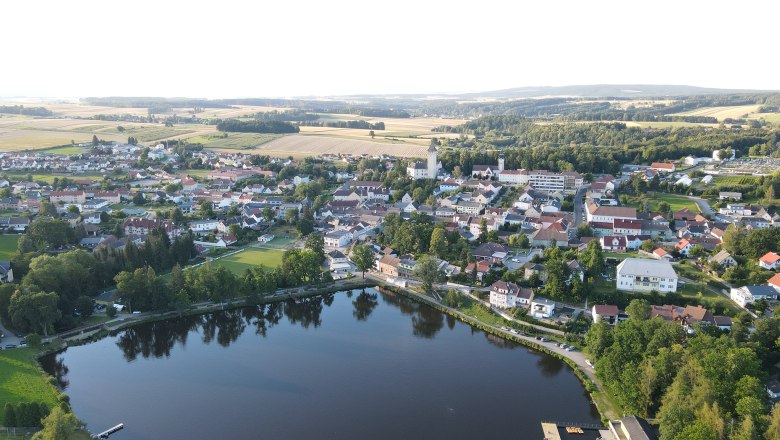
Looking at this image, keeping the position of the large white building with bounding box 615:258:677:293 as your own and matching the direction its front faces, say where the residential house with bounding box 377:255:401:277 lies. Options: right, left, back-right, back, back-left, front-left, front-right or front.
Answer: right

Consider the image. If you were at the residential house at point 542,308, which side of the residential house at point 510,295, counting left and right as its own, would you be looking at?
left

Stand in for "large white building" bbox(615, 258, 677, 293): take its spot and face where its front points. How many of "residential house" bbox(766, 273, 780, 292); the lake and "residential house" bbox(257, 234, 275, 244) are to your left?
1

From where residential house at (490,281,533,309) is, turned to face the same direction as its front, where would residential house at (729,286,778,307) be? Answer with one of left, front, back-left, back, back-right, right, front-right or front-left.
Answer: back-left

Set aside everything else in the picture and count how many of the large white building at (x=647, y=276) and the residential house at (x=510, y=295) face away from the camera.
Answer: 0

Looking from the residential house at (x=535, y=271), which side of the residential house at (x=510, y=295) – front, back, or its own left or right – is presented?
back

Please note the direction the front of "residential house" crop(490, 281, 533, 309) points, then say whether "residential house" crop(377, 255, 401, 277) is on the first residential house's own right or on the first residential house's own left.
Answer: on the first residential house's own right

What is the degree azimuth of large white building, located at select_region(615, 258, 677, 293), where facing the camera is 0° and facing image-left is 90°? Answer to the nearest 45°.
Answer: approximately 0°

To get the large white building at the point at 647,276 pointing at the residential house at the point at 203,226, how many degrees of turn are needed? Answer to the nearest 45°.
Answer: approximately 90° to its right

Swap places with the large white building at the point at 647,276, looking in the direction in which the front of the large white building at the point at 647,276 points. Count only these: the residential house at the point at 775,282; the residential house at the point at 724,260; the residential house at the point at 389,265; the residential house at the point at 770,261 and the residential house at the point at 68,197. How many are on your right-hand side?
2

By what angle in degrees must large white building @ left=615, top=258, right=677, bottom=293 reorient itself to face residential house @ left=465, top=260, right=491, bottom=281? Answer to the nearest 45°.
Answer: approximately 90° to its right

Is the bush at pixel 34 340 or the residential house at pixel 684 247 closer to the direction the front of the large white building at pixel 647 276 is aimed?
the bush

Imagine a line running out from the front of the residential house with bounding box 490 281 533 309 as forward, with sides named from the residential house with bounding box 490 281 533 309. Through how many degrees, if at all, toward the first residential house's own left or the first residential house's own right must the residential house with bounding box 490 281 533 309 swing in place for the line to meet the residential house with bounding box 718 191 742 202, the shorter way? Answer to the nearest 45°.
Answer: approximately 180°

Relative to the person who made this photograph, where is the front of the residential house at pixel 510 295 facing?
facing the viewer and to the left of the viewer

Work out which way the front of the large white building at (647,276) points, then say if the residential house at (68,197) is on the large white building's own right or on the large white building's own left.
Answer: on the large white building's own right

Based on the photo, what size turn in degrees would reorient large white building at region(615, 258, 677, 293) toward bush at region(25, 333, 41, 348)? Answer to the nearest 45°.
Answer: approximately 45° to its right

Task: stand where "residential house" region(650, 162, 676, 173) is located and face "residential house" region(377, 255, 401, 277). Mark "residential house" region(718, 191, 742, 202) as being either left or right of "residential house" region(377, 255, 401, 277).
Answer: left

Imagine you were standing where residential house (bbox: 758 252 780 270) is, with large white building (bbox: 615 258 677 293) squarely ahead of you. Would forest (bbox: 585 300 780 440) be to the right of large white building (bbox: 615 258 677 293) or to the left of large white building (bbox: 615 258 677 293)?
left

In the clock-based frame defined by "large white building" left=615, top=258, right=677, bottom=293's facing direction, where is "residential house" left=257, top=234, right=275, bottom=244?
The residential house is roughly at 3 o'clock from the large white building.
